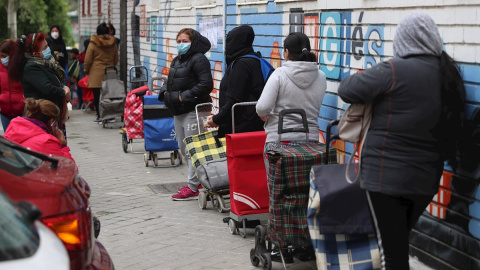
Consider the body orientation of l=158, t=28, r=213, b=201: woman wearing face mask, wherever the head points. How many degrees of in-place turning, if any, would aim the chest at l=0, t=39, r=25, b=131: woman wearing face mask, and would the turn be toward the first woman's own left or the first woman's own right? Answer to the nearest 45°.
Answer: approximately 45° to the first woman's own right

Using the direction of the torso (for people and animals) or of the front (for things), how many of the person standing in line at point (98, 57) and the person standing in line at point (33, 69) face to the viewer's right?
1

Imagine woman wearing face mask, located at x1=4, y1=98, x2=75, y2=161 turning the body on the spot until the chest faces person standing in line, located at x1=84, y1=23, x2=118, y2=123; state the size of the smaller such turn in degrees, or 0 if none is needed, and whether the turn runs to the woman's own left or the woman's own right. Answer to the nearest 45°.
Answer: approximately 45° to the woman's own left

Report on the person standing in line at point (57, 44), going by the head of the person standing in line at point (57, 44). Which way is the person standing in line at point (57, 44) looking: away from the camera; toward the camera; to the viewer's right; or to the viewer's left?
toward the camera

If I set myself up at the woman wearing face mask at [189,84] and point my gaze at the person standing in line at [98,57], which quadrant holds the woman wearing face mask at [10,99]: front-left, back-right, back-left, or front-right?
front-left

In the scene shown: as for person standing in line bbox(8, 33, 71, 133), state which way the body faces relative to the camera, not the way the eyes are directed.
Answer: to the viewer's right

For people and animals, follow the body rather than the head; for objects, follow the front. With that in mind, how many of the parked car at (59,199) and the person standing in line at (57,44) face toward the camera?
1

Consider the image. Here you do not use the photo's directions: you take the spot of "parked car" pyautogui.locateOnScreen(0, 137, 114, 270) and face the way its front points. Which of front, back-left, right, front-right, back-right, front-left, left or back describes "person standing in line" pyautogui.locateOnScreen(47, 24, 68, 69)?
front-right

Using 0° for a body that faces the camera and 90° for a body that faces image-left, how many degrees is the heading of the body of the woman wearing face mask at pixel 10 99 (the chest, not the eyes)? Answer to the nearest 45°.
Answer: approximately 315°

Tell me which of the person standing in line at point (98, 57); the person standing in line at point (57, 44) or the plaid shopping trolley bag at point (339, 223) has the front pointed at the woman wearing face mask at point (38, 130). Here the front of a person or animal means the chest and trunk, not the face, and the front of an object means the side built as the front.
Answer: the person standing in line at point (57, 44)

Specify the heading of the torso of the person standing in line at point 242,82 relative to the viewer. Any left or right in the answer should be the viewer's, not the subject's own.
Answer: facing away from the viewer and to the left of the viewer

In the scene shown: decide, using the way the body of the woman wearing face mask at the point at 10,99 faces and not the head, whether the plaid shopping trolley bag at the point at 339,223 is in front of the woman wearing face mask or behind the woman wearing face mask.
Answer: in front
